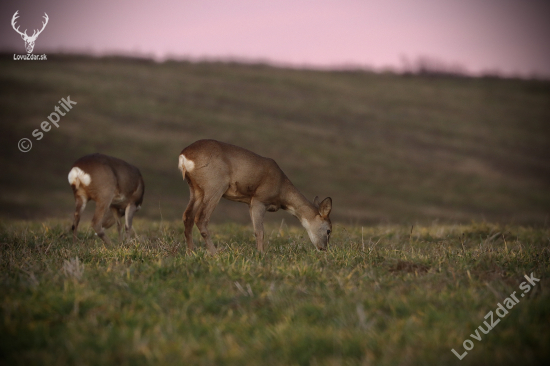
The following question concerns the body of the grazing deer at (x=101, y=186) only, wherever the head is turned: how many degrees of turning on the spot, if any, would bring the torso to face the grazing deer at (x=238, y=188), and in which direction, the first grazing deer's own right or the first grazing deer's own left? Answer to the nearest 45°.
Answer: approximately 90° to the first grazing deer's own right

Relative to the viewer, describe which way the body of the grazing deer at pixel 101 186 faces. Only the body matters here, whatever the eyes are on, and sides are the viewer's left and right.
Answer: facing away from the viewer and to the right of the viewer

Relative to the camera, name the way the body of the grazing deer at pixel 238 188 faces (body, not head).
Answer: to the viewer's right

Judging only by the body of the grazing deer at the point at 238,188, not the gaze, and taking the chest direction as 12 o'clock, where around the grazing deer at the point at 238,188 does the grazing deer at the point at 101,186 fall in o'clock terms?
the grazing deer at the point at 101,186 is roughly at 7 o'clock from the grazing deer at the point at 238,188.
